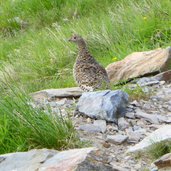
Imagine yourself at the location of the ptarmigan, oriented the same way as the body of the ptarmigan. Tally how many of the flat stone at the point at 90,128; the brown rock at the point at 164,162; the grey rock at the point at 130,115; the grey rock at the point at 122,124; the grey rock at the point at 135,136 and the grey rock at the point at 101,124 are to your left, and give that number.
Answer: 6

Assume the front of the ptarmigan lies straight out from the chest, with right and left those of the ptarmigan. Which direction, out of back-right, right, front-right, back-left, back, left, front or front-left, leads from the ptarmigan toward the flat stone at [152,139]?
left

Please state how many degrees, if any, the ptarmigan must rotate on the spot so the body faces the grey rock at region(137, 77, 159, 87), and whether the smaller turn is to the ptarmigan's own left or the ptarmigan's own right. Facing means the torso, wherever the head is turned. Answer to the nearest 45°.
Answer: approximately 180°

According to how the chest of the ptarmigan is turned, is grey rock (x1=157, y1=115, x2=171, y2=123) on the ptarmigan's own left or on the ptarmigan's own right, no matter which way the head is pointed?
on the ptarmigan's own left

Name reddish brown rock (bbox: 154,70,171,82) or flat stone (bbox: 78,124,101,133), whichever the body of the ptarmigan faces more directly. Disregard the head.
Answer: the flat stone

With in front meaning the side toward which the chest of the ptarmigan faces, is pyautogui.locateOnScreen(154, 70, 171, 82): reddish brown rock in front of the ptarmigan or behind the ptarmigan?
behind

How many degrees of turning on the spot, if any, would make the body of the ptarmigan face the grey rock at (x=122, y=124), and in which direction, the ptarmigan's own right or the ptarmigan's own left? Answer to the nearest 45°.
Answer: approximately 90° to the ptarmigan's own left

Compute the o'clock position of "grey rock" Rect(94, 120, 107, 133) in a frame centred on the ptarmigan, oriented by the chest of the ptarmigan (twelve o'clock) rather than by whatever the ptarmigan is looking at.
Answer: The grey rock is roughly at 9 o'clock from the ptarmigan.

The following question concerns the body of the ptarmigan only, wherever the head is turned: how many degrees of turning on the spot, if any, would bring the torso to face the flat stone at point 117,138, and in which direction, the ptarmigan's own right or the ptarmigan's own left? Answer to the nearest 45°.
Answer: approximately 90° to the ptarmigan's own left

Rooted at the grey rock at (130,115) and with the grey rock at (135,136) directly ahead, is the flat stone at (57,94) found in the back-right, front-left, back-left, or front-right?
back-right

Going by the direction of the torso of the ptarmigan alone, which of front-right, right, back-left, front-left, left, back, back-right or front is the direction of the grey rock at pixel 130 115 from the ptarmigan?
left

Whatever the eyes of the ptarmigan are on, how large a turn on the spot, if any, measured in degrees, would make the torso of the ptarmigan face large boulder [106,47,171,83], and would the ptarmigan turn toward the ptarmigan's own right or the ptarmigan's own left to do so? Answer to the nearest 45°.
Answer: approximately 135° to the ptarmigan's own right

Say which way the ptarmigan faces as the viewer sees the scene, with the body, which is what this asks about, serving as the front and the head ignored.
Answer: to the viewer's left

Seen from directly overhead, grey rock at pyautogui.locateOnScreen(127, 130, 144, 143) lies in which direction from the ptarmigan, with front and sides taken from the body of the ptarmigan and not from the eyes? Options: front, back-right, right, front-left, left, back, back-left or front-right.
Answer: left
